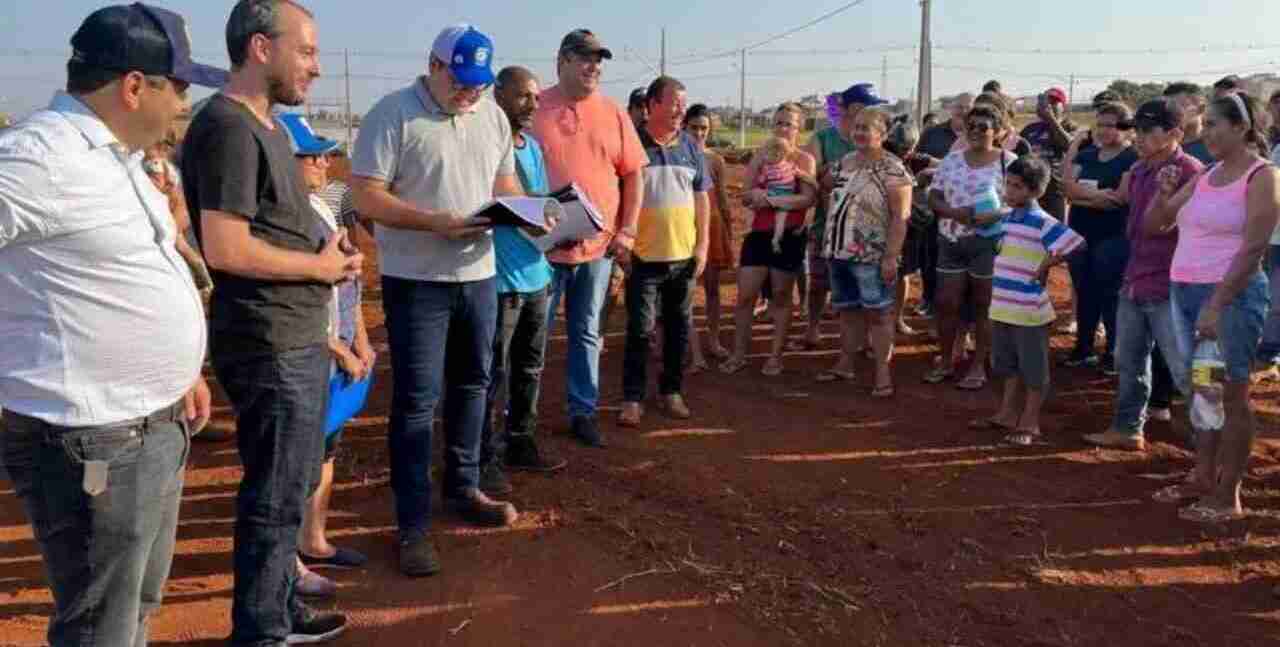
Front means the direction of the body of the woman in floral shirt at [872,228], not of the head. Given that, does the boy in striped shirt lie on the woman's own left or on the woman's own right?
on the woman's own left

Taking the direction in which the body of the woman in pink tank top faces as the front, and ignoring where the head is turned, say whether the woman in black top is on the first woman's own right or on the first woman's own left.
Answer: on the first woman's own right

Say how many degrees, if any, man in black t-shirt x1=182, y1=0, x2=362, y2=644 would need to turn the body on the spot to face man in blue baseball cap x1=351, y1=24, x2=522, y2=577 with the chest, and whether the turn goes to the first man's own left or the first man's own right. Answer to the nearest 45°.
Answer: approximately 45° to the first man's own left

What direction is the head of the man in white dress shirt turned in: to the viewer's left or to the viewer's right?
to the viewer's right

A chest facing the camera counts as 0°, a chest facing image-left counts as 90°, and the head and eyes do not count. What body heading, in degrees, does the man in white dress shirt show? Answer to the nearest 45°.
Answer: approximately 270°

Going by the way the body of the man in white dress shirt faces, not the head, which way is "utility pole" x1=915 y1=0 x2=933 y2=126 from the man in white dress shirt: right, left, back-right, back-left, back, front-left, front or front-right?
front-left

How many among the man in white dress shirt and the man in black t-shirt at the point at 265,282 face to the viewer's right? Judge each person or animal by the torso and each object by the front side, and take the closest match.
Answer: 2

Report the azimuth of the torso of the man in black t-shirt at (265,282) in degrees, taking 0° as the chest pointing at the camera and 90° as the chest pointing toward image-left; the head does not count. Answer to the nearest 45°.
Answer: approximately 270°

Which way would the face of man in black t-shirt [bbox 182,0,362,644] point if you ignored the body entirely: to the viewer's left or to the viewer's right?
to the viewer's right

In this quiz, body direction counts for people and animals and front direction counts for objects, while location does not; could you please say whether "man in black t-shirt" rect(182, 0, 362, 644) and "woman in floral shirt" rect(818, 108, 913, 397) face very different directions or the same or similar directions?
very different directions
